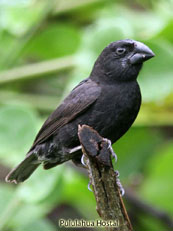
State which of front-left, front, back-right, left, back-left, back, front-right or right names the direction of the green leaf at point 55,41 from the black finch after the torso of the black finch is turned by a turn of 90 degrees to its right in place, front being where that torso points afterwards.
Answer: back

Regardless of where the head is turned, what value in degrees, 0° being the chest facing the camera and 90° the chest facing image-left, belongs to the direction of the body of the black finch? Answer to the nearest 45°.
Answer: approximately 270°

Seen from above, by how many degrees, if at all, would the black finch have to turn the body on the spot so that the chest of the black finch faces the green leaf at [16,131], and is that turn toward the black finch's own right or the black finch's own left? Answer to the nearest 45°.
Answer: approximately 135° to the black finch's own left
